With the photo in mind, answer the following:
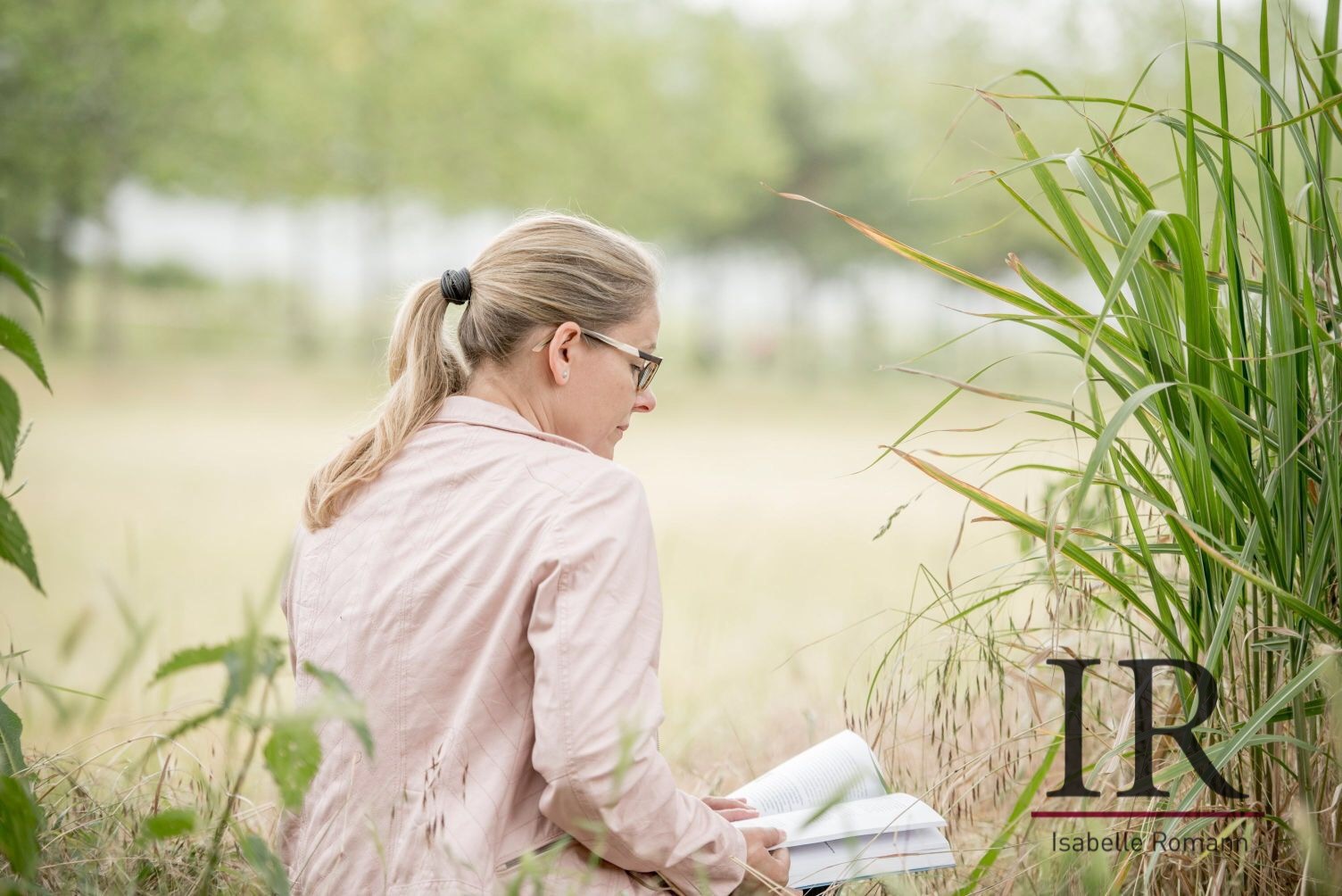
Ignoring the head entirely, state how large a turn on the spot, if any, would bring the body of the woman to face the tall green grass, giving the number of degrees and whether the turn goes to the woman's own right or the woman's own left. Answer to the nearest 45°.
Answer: approximately 45° to the woman's own right

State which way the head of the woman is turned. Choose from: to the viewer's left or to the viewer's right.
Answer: to the viewer's right

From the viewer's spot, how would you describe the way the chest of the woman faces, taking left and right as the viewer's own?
facing away from the viewer and to the right of the viewer
